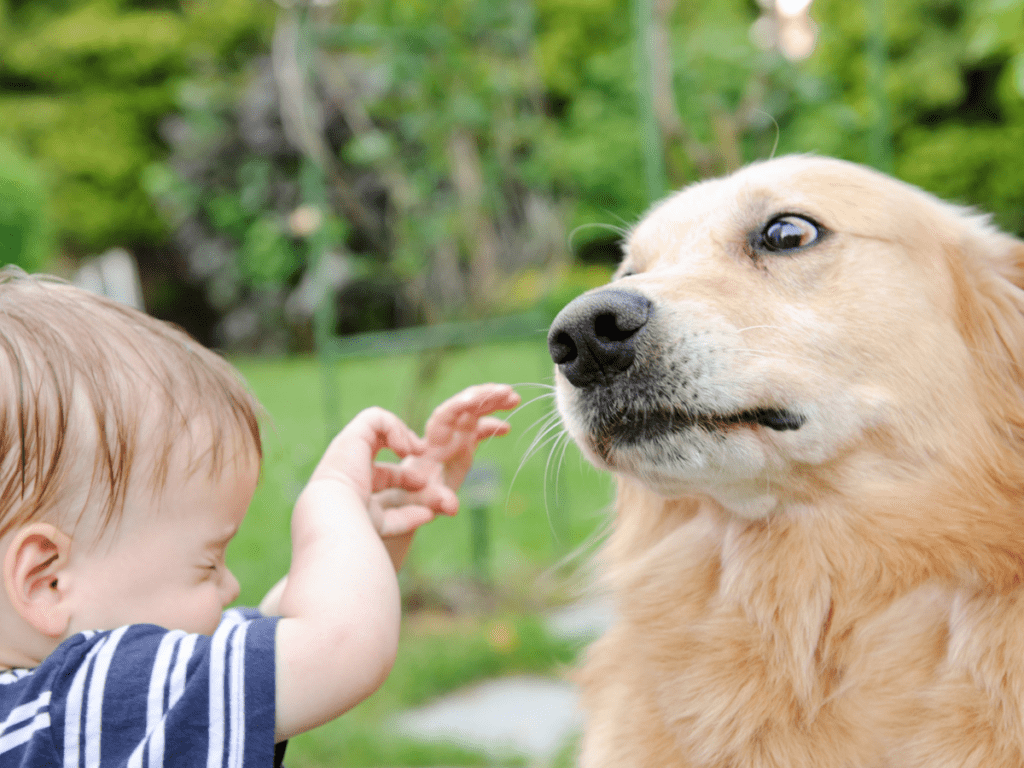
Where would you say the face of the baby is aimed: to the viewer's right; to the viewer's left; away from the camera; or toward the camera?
to the viewer's right

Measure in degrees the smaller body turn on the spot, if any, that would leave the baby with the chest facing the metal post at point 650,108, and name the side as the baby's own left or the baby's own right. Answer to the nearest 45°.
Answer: approximately 45° to the baby's own left

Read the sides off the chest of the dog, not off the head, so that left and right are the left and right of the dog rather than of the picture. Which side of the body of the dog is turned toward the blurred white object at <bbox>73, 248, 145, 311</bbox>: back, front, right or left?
right

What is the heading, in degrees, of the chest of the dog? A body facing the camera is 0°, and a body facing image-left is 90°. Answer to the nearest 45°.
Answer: approximately 45°

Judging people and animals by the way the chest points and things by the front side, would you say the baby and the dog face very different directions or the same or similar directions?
very different directions

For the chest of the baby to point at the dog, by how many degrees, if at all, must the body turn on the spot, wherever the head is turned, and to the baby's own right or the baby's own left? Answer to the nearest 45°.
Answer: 0° — they already face it

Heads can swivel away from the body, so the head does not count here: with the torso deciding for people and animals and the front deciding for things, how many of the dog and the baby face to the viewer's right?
1

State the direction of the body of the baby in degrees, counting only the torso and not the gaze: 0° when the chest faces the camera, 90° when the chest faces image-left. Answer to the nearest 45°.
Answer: approximately 270°

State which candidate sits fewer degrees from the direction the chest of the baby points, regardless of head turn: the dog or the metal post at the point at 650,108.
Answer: the dog
